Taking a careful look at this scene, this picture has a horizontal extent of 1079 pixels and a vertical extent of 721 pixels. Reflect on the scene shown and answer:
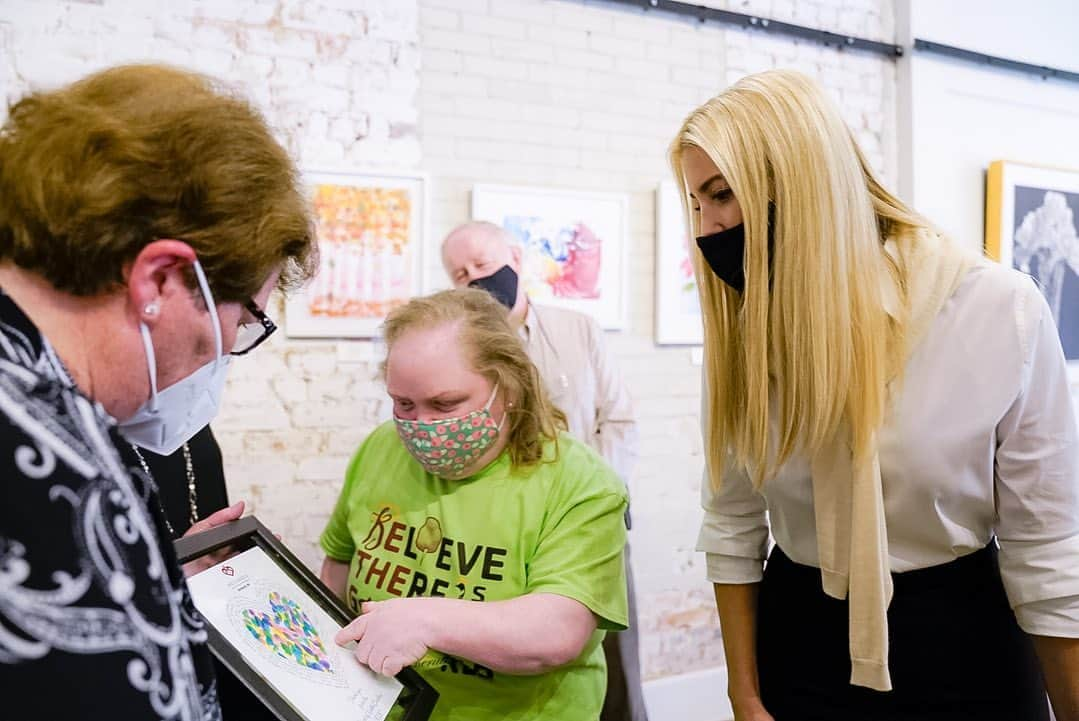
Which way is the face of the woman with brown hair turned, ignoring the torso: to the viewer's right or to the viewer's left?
to the viewer's right

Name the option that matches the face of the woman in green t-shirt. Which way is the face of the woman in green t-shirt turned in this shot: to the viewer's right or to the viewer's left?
to the viewer's left

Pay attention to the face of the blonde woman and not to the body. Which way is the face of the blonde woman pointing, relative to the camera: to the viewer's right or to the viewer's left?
to the viewer's left

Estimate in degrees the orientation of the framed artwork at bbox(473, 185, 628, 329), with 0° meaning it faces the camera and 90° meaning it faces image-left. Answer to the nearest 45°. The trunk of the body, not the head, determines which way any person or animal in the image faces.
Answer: approximately 0°

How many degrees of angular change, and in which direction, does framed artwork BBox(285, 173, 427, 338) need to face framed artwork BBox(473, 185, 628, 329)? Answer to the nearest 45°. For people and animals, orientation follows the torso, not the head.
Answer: approximately 90° to its left

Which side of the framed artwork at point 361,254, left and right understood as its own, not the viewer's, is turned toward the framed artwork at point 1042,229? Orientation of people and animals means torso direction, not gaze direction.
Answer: left

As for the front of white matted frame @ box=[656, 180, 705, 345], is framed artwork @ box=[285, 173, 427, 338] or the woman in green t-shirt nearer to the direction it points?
the woman in green t-shirt
